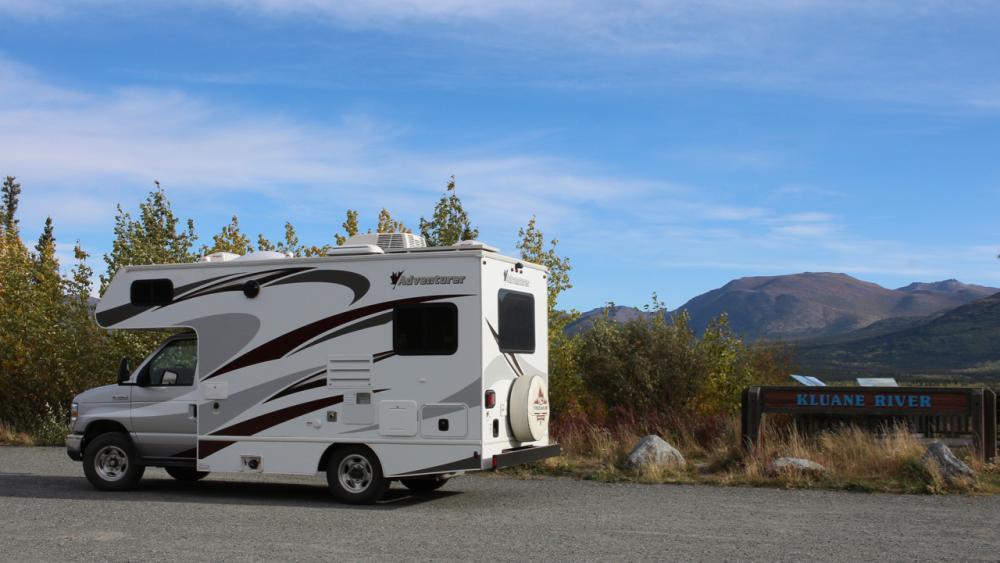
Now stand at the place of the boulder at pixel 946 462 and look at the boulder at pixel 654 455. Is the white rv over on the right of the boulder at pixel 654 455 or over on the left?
left

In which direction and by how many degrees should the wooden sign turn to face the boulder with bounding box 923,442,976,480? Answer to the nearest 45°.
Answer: approximately 45° to its left

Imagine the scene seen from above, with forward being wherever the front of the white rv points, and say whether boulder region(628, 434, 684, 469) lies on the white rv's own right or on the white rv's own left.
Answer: on the white rv's own right

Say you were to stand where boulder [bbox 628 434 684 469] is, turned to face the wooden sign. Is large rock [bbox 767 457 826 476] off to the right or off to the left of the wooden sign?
right

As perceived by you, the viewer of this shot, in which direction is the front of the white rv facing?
facing away from the viewer and to the left of the viewer

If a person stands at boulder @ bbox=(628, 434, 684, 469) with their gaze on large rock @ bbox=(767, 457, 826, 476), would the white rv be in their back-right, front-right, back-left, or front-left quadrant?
back-right

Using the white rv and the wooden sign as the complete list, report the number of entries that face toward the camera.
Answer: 1

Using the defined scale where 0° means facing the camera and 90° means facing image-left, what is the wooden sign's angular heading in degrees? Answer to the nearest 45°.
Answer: approximately 0°

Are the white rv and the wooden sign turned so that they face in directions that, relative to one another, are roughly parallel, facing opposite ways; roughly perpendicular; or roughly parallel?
roughly perpendicular
